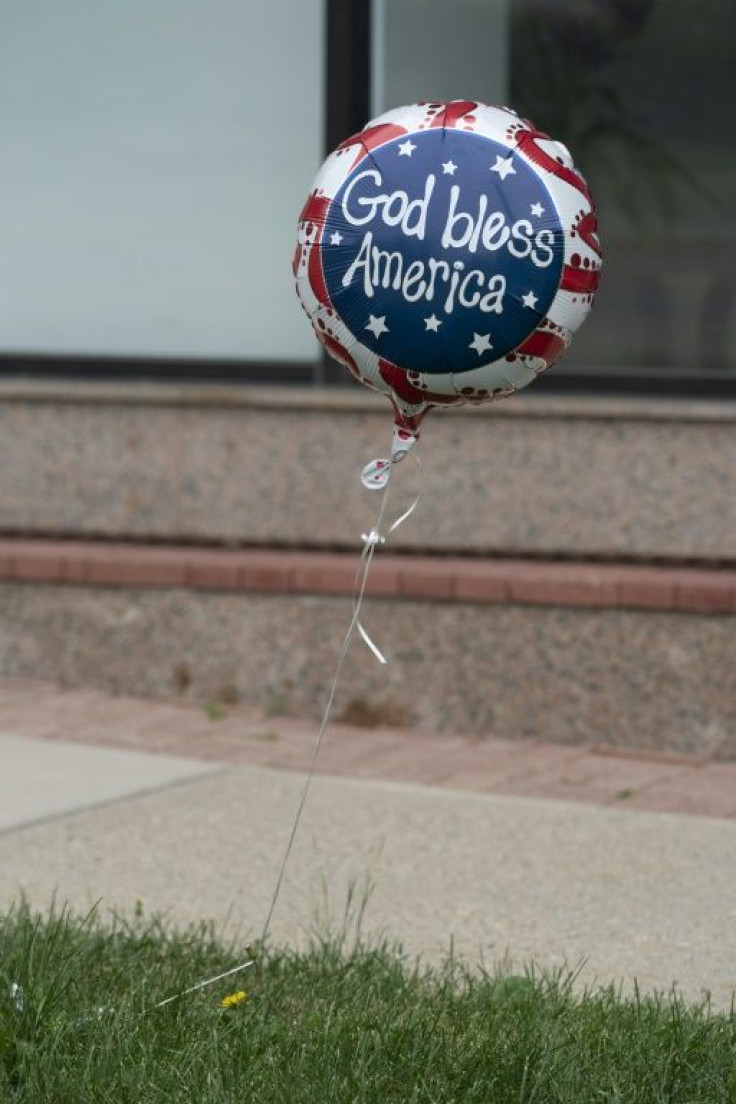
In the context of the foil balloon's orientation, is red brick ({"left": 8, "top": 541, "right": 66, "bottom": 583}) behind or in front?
behind

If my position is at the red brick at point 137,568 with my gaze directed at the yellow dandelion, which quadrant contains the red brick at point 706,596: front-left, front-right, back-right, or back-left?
front-left

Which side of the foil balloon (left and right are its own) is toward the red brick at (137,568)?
back

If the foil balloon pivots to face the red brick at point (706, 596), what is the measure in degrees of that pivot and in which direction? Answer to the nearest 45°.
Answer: approximately 180°

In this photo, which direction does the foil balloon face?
toward the camera

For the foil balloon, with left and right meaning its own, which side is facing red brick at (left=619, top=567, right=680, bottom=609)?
back

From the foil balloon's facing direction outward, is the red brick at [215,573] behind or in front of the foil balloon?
behind
